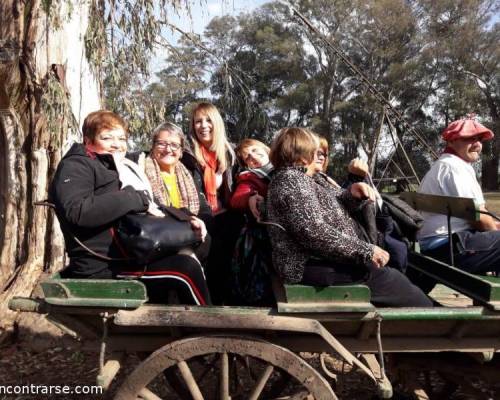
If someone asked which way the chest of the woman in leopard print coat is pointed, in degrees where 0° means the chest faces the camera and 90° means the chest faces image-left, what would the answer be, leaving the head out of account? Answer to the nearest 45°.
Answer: approximately 270°

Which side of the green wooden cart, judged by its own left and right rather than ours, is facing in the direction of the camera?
right

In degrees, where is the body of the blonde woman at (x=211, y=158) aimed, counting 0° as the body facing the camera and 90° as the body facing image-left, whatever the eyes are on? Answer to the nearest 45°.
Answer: approximately 0°

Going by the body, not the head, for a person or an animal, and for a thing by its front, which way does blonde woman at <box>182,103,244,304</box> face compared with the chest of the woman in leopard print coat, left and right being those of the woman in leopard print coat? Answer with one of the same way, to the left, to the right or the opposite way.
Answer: to the right

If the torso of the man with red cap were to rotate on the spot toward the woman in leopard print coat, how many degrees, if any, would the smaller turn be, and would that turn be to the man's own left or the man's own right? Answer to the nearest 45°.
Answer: approximately 135° to the man's own right

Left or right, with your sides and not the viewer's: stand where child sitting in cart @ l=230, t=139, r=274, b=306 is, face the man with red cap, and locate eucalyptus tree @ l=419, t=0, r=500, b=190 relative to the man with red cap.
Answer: left

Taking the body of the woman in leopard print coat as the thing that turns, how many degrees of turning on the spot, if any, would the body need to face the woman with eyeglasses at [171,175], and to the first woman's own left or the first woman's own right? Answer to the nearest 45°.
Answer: approximately 135° to the first woman's own left
